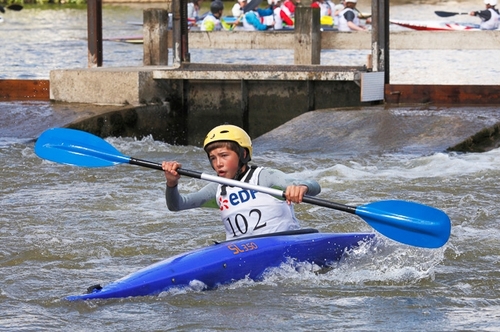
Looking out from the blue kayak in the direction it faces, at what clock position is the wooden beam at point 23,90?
The wooden beam is roughly at 4 o'clock from the blue kayak.

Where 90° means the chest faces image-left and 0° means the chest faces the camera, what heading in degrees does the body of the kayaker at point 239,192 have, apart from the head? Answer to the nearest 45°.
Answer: approximately 45°

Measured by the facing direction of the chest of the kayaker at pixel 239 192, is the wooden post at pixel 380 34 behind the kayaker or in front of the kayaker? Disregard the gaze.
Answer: behind

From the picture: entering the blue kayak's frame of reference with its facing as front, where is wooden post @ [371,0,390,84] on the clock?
The wooden post is roughly at 5 o'clock from the blue kayak.

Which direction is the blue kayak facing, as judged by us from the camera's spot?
facing the viewer and to the left of the viewer

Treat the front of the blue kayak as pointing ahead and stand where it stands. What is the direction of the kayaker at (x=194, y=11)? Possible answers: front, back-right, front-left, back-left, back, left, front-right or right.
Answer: back-right

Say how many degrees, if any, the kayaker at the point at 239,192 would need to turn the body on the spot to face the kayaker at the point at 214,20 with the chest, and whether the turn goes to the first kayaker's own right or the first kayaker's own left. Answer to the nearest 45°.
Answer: approximately 135° to the first kayaker's own right

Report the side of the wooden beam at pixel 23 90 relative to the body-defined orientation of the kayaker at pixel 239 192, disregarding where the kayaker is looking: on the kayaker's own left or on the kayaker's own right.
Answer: on the kayaker's own right

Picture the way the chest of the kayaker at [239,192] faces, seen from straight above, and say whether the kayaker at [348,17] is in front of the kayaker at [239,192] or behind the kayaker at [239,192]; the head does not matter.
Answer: behind

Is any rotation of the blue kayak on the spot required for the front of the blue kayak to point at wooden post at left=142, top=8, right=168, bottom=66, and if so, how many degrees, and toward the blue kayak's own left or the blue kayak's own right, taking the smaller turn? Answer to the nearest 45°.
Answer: approximately 135° to the blue kayak's own right

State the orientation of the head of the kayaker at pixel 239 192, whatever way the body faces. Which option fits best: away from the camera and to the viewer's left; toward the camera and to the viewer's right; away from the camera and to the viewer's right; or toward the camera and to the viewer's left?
toward the camera and to the viewer's left

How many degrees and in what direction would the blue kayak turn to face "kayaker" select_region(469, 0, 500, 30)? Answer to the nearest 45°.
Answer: approximately 135° to its right

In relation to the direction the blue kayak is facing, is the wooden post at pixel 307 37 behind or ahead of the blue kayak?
behind
